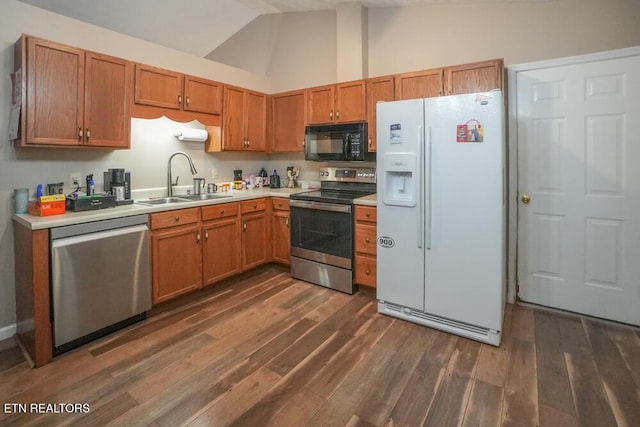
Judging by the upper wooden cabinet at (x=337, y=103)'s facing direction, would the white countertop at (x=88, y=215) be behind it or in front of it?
in front

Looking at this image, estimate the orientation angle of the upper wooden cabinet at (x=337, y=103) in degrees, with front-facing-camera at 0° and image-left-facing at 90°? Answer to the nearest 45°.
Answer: approximately 45°

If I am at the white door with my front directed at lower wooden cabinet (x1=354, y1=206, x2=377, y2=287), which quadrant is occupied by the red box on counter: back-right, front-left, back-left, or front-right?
front-left

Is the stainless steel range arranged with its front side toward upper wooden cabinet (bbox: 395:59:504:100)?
no

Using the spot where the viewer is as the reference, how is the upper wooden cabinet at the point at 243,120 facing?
facing the viewer and to the right of the viewer

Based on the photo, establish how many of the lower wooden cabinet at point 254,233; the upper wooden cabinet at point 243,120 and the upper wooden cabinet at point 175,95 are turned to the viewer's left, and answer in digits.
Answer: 0

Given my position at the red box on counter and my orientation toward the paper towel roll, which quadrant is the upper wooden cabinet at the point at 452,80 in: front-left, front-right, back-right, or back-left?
front-right

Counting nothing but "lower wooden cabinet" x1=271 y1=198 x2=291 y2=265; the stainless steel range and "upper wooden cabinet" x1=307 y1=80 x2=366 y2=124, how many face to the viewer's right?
0

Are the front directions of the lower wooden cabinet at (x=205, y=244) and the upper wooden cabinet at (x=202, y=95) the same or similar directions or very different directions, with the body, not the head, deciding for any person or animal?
same or similar directions

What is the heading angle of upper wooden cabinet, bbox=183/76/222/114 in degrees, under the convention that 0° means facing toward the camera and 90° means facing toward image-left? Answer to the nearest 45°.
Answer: approximately 315°

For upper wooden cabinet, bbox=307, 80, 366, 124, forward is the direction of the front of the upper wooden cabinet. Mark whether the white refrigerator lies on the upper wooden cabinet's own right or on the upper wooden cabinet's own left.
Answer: on the upper wooden cabinet's own left

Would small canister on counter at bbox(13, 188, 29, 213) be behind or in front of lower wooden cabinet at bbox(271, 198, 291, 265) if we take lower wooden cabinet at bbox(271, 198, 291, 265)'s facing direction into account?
in front

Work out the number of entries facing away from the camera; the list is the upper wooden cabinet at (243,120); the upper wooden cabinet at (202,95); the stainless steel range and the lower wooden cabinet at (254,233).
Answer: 0

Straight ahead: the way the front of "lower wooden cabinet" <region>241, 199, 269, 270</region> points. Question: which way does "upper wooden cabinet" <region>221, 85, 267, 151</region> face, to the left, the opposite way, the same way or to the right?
the same way

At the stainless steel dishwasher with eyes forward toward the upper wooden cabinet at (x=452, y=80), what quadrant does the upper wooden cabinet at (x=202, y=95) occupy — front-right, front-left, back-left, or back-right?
front-left

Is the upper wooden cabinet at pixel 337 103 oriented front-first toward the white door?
no
